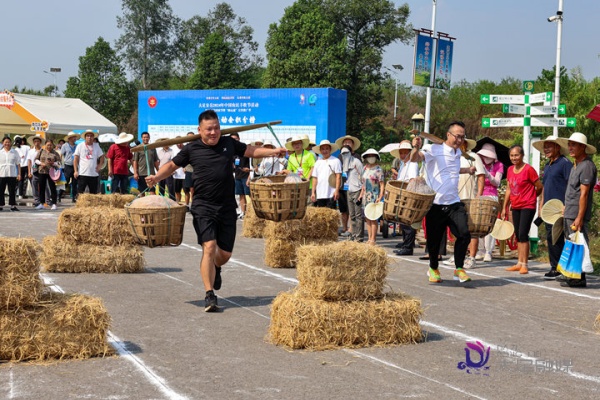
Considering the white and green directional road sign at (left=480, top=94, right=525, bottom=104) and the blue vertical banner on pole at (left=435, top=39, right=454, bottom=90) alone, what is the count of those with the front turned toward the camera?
2

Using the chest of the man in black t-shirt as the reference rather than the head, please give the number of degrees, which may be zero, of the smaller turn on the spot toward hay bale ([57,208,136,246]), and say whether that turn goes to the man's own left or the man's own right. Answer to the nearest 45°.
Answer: approximately 135° to the man's own right

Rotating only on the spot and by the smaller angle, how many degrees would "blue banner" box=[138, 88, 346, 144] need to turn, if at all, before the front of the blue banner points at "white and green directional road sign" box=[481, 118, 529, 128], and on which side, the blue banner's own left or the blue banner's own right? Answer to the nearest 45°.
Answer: approximately 45° to the blue banner's own left

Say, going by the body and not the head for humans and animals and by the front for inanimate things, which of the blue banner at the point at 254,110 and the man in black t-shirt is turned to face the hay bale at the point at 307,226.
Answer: the blue banner

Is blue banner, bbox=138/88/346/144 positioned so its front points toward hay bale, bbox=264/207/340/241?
yes

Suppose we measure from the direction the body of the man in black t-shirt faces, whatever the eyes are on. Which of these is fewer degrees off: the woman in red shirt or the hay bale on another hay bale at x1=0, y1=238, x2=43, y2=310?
the hay bale on another hay bale

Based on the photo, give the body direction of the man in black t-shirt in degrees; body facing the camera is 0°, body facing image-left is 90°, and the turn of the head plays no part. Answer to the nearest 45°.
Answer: approximately 0°

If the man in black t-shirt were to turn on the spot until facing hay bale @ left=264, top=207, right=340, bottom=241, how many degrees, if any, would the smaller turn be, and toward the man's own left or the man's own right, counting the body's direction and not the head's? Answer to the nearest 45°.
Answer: approximately 135° to the man's own left

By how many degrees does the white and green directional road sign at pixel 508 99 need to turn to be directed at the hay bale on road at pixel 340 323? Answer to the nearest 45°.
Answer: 0° — it already faces it

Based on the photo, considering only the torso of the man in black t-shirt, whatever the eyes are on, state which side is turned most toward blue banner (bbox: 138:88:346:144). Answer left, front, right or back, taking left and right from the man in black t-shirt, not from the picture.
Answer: back
